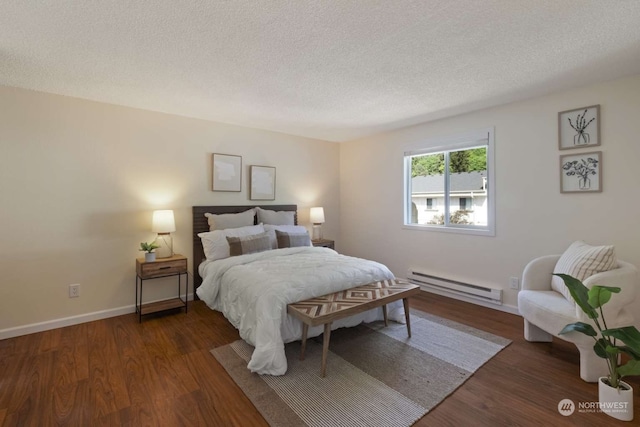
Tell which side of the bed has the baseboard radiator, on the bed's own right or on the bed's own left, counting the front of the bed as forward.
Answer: on the bed's own left

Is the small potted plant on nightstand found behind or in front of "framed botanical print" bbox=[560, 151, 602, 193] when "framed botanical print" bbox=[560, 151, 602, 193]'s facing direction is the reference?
in front

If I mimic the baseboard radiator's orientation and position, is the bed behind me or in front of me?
in front

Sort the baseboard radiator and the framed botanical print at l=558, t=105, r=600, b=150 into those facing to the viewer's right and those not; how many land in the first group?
0

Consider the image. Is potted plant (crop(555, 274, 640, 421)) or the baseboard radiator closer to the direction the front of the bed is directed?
the potted plant

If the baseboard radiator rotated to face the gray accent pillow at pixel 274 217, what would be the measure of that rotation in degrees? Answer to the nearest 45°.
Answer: approximately 45° to its right

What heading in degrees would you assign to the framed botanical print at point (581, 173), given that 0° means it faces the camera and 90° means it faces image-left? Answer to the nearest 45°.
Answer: approximately 45°

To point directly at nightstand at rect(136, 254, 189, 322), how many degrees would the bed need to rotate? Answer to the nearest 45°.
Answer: approximately 180°

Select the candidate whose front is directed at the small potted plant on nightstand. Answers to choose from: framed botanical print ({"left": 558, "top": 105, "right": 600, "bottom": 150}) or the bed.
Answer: the framed botanical print

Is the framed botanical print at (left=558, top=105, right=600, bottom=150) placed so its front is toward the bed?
yes
